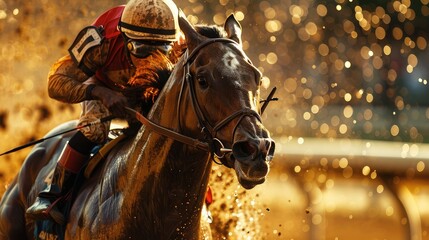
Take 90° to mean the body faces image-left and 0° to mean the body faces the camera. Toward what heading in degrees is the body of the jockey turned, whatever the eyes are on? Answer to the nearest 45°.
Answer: approximately 315°

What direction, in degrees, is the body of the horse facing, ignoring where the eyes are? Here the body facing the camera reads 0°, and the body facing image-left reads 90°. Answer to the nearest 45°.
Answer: approximately 315°
